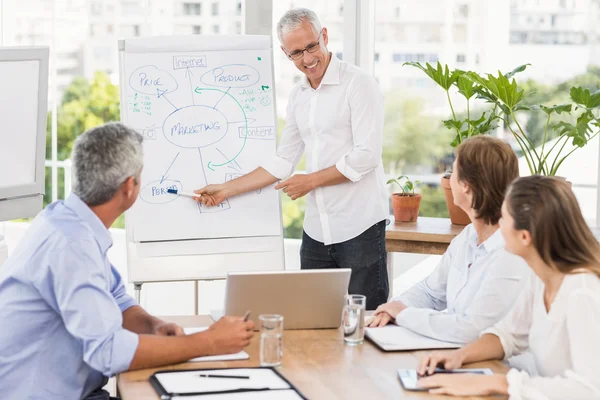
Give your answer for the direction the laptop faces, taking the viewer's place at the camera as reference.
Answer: facing away from the viewer

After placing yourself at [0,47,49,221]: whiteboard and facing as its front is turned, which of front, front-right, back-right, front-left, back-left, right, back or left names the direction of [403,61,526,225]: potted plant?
front-left

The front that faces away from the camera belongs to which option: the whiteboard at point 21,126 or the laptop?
the laptop

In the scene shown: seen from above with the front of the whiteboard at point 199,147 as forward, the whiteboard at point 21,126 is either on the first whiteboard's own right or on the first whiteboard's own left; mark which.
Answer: on the first whiteboard's own right

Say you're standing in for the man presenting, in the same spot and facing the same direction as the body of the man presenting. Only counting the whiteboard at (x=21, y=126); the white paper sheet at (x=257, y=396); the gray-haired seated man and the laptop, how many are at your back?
0

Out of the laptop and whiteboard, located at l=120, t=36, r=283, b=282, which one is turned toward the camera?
the whiteboard

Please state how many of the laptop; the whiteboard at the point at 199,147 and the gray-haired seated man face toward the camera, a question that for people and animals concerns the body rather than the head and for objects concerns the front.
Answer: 1

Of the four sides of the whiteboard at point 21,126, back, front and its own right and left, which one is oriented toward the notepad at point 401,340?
front

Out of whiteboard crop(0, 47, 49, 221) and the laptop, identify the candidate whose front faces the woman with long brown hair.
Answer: the whiteboard

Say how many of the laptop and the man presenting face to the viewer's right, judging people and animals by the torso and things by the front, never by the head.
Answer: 0

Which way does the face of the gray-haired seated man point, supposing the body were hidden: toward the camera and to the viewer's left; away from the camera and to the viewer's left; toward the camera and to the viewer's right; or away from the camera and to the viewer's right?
away from the camera and to the viewer's right

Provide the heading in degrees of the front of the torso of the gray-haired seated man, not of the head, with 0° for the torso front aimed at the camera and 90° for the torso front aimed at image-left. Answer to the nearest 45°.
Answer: approximately 270°

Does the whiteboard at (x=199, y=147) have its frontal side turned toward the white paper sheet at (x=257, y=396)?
yes

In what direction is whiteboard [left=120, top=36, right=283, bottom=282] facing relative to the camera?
toward the camera

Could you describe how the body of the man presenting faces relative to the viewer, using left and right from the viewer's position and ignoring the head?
facing the viewer and to the left of the viewer

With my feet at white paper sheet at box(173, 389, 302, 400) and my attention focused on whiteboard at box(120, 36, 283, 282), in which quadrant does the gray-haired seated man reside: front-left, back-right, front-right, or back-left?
front-left

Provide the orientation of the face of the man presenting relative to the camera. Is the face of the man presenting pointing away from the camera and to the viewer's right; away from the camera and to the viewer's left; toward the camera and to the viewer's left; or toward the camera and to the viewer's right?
toward the camera and to the viewer's left
